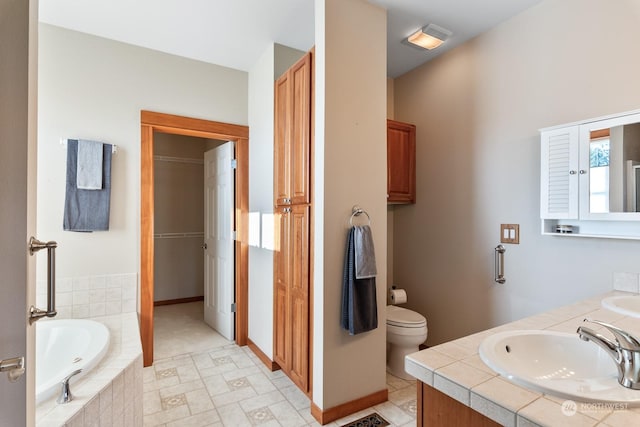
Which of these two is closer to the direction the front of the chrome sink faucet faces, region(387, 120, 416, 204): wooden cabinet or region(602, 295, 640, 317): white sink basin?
the wooden cabinet

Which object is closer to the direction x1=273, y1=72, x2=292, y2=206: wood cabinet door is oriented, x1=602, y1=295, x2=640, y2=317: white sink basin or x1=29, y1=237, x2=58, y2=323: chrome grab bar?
the chrome grab bar

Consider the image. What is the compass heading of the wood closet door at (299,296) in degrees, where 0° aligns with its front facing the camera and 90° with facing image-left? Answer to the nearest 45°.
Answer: approximately 45°

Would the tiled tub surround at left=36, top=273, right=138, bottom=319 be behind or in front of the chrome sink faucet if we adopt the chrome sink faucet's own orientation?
in front

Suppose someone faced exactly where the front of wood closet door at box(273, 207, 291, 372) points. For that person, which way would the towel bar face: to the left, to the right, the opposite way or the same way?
to the left

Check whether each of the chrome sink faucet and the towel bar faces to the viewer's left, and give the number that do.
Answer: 1

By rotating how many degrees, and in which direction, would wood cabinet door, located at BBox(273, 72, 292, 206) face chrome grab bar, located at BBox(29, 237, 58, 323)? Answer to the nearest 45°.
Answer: approximately 45° to its left

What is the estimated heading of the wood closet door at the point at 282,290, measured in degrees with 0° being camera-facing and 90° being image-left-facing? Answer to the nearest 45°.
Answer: approximately 45°

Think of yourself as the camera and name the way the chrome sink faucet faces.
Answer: facing to the left of the viewer

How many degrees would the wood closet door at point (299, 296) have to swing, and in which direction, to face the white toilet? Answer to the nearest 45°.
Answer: approximately 135° to its left

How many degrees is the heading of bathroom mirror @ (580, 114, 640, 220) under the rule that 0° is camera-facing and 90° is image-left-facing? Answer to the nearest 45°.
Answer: approximately 45°

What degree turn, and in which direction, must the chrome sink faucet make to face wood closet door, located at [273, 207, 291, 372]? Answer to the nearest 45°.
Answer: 0° — it already faces it

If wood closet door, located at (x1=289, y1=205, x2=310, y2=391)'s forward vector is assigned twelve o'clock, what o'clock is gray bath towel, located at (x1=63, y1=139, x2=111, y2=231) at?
The gray bath towel is roughly at 2 o'clock from the wood closet door.
